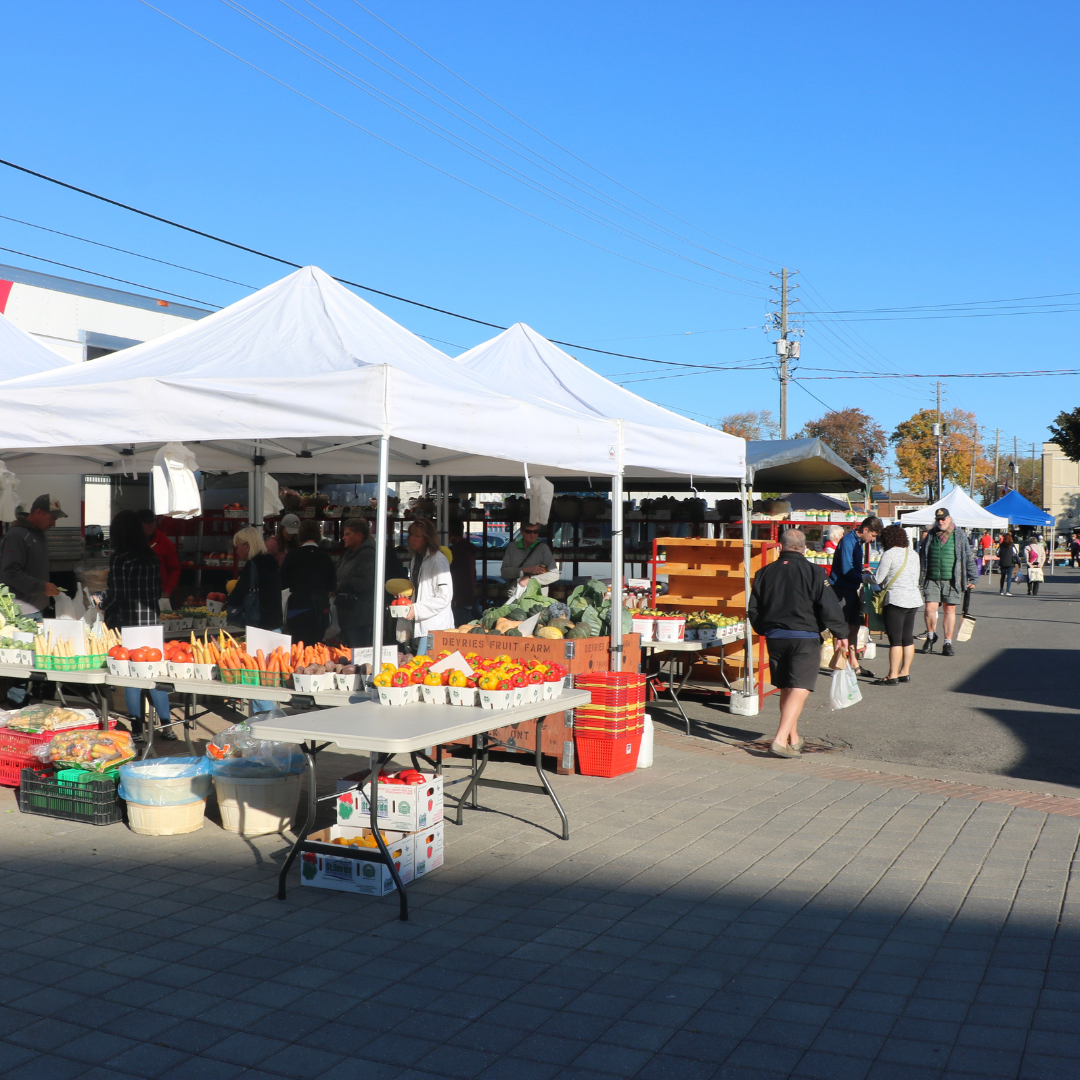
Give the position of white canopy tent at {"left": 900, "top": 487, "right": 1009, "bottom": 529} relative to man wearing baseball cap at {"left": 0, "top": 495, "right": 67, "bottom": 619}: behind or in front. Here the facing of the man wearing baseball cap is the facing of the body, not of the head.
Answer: in front

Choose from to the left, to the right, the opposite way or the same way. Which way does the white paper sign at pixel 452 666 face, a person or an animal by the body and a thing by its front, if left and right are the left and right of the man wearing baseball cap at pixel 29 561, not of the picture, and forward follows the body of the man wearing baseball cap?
to the right

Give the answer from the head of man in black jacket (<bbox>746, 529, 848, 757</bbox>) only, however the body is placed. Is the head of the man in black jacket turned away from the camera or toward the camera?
away from the camera

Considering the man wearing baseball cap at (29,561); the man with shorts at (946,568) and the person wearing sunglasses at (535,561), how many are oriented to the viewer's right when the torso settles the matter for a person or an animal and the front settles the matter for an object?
1

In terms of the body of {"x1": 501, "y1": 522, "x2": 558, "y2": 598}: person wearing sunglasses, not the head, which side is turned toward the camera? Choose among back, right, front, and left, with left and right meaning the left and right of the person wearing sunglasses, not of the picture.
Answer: front

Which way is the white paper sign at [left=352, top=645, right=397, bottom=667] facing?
toward the camera

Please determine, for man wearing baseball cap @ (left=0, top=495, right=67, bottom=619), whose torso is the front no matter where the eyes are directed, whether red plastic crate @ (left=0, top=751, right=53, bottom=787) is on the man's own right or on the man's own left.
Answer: on the man's own right

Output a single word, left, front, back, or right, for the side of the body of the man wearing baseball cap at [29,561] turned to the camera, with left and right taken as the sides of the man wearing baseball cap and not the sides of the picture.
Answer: right

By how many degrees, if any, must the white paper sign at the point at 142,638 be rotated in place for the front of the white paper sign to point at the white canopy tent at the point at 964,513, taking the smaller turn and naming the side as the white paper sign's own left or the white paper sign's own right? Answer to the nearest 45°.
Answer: approximately 135° to the white paper sign's own left

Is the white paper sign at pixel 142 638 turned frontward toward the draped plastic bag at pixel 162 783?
yes

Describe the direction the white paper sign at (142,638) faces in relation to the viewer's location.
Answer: facing the viewer

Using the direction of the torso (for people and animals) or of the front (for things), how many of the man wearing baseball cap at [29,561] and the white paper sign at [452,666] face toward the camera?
1
